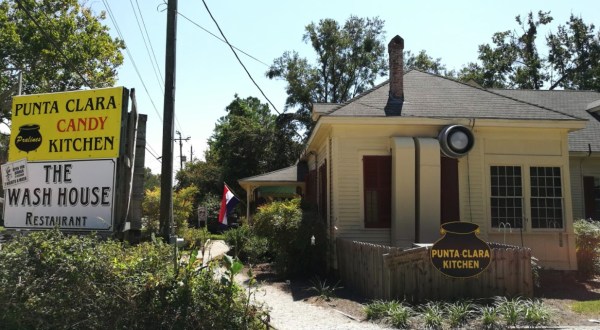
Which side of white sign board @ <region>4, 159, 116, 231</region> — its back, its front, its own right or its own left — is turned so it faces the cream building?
left

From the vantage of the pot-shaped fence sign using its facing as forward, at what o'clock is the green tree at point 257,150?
The green tree is roughly at 5 o'clock from the pot-shaped fence sign.

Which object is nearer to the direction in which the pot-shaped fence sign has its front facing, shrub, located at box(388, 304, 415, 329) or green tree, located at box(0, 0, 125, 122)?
the shrub

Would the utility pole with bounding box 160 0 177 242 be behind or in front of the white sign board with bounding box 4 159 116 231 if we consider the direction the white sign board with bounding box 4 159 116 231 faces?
behind

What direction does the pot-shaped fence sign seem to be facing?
toward the camera

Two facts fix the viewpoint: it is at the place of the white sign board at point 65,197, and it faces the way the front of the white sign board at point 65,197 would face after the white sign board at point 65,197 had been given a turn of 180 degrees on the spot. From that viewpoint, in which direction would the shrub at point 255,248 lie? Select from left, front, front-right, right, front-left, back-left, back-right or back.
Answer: front-right

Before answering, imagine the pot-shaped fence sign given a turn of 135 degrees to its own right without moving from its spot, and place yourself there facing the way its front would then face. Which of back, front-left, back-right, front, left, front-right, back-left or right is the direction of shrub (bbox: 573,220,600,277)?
right

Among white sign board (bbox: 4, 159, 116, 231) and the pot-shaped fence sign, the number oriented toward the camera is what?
2

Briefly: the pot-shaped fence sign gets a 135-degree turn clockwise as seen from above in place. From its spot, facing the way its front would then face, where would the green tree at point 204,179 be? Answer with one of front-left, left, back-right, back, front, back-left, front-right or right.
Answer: front

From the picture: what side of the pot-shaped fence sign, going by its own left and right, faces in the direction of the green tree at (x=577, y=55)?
back

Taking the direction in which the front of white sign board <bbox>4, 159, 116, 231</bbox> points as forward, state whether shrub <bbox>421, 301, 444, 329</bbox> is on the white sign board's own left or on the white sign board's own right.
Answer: on the white sign board's own left

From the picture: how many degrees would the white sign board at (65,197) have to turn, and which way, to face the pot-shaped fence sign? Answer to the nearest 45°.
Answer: approximately 90° to its left

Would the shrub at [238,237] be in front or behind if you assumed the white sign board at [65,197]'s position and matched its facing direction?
behind
